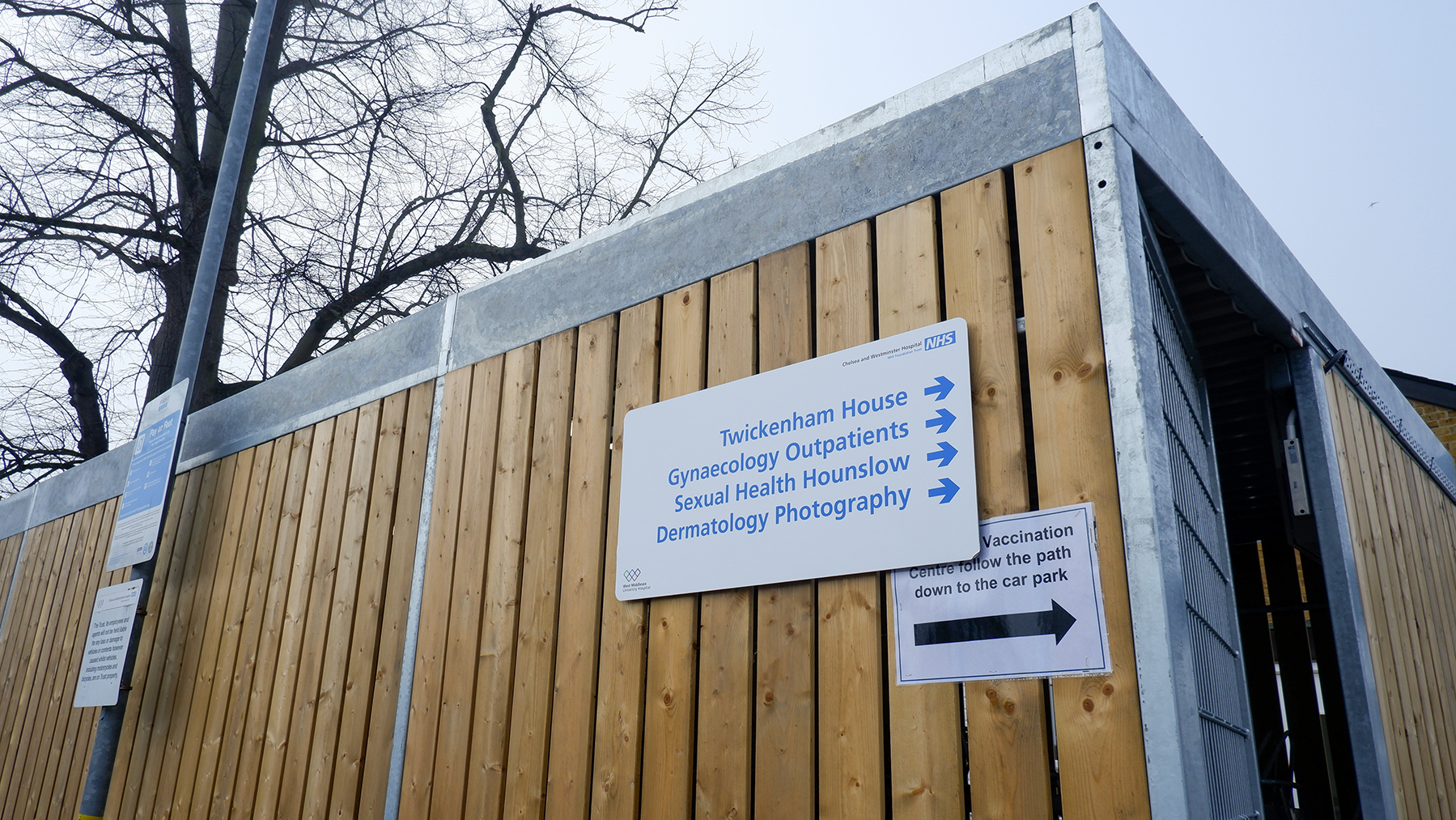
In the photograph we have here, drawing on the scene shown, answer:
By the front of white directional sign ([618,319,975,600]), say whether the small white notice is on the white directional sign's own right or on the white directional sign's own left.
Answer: on the white directional sign's own right

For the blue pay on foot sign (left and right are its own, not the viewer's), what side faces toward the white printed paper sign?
left

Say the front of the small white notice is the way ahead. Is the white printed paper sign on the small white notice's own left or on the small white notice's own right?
on the small white notice's own left

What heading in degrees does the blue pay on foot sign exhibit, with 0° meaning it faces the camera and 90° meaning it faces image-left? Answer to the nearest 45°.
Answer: approximately 45°

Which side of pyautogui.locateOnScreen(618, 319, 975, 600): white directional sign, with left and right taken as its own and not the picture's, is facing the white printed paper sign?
left

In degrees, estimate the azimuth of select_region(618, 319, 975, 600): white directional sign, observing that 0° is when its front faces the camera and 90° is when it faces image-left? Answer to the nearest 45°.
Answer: approximately 45°

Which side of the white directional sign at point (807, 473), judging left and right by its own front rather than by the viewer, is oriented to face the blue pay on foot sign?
right
